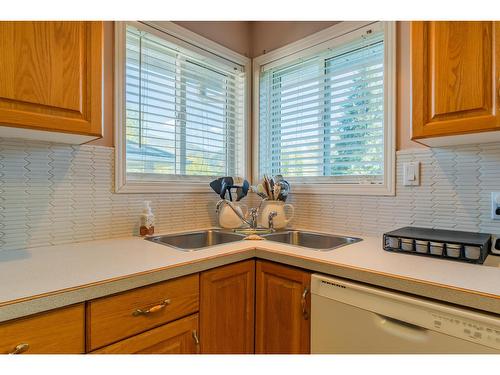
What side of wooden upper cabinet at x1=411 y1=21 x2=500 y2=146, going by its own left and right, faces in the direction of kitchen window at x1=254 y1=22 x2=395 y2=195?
right

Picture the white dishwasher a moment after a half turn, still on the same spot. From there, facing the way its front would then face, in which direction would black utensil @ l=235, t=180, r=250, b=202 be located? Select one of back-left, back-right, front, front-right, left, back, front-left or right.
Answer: left

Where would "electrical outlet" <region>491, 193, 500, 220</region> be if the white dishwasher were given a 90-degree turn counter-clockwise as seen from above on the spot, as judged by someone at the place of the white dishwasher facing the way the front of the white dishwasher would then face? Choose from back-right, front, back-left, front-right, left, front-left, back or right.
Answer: left

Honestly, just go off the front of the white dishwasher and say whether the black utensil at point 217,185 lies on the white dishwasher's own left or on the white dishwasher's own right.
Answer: on the white dishwasher's own right

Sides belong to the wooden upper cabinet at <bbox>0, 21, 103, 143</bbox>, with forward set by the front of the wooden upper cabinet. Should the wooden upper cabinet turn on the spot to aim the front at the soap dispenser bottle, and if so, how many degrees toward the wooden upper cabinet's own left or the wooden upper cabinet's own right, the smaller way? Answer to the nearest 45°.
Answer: approximately 90° to the wooden upper cabinet's own left

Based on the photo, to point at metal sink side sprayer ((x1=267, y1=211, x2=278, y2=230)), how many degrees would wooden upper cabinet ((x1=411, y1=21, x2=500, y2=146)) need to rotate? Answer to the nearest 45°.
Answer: approximately 45° to its right

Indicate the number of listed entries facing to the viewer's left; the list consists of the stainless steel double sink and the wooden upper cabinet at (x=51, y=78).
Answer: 0

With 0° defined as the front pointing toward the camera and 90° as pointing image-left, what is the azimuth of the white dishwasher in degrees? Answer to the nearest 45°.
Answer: approximately 45°

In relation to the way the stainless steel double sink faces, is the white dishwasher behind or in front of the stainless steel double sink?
in front

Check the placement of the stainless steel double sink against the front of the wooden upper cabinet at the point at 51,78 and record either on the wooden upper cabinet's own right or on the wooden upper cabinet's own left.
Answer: on the wooden upper cabinet's own left

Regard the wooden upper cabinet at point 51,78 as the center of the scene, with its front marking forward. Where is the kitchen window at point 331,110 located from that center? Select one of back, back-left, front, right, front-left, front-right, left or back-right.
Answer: front-left

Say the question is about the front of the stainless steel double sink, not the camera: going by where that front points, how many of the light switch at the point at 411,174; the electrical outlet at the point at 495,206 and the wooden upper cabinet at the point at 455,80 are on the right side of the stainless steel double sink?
0

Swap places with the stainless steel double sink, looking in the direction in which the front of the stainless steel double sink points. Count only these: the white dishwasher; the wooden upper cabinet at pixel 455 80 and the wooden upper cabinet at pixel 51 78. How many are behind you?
0

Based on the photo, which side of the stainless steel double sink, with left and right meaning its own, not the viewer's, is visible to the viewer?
front

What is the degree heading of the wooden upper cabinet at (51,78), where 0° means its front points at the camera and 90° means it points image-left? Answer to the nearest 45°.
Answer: approximately 315°

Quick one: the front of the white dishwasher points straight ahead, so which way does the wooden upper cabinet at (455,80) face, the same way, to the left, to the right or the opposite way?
the same way

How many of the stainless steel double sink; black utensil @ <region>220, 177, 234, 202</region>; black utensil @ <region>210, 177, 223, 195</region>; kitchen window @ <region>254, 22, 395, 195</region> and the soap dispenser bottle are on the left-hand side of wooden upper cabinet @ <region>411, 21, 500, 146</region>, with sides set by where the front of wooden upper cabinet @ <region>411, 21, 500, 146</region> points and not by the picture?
0
